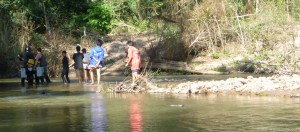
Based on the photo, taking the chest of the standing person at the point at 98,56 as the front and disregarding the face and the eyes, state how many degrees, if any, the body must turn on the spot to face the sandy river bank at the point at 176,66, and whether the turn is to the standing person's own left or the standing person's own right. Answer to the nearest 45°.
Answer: approximately 45° to the standing person's own right

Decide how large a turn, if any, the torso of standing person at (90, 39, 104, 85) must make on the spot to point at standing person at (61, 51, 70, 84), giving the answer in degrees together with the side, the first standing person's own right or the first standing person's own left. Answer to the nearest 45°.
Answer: approximately 45° to the first standing person's own left

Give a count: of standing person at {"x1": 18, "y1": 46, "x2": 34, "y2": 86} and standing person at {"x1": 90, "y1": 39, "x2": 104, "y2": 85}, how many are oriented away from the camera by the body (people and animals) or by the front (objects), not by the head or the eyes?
2

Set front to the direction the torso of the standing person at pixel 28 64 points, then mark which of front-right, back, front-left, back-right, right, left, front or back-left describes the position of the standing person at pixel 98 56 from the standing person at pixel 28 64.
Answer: back-right

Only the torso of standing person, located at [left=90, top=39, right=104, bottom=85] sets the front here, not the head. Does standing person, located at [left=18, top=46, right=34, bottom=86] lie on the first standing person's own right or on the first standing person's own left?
on the first standing person's own left

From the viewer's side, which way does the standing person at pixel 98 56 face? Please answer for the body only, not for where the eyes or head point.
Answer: away from the camera

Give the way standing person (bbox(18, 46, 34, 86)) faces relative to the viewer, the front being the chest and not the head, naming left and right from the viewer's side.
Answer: facing away from the viewer
